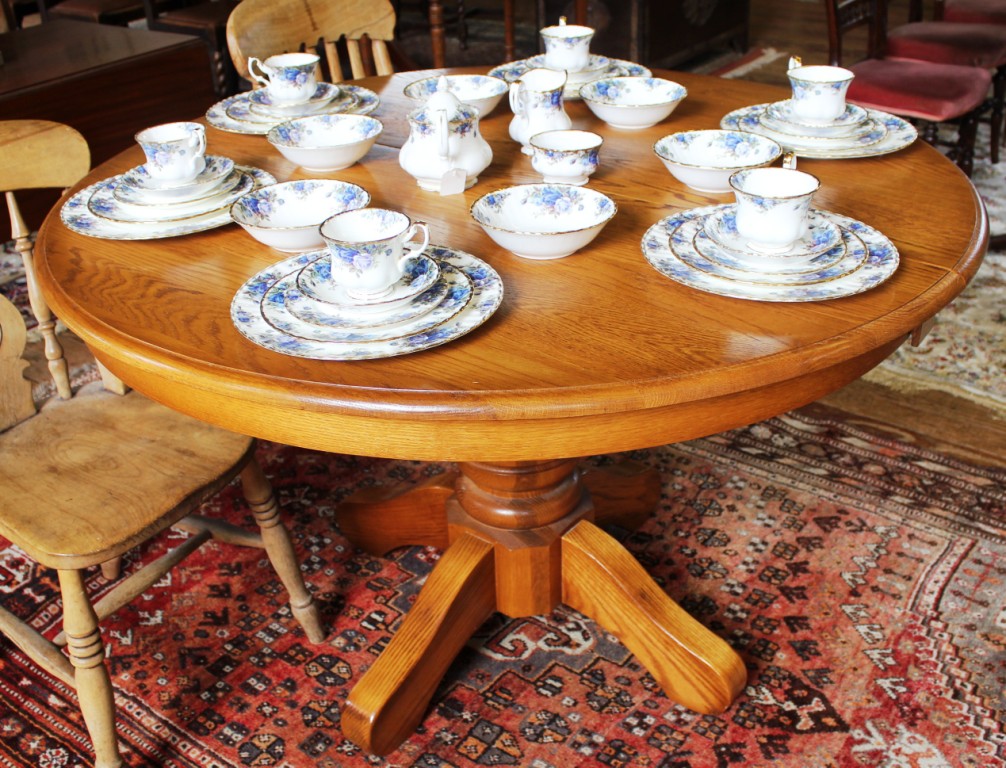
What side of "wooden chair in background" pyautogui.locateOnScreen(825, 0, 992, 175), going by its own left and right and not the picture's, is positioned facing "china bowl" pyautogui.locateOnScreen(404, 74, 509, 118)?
right

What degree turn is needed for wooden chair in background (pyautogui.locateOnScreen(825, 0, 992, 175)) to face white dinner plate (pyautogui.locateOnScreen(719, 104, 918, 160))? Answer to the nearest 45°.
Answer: approximately 45° to its right

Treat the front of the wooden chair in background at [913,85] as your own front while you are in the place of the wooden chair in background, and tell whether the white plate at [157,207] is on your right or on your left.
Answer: on your right

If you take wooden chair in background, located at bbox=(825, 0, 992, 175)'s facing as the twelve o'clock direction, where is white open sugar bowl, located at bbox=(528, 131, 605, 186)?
The white open sugar bowl is roughly at 2 o'clock from the wooden chair in background.

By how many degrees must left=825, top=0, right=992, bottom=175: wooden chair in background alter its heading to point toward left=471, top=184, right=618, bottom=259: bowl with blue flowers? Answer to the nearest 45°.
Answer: approximately 45° to its right

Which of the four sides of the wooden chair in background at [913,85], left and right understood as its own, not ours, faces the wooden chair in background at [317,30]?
right

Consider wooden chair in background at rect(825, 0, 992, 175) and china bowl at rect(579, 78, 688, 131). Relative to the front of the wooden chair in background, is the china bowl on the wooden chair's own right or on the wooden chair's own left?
on the wooden chair's own right

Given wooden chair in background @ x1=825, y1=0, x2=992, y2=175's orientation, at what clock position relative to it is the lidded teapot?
The lidded teapot is roughly at 2 o'clock from the wooden chair in background.

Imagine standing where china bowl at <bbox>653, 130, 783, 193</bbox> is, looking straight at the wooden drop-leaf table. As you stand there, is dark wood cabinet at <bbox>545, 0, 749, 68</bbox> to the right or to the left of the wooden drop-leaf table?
right

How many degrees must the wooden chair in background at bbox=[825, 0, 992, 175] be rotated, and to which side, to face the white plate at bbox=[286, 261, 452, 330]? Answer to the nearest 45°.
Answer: approximately 45° to its right

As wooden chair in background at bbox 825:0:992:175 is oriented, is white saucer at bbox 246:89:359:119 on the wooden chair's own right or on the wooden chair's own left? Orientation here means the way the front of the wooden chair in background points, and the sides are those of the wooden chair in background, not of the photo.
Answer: on the wooden chair's own right
